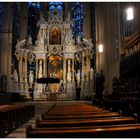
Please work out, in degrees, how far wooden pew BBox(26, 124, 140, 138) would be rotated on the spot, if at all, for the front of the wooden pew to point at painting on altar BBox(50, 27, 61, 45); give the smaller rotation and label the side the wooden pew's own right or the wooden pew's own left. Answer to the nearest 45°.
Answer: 0° — it already faces it

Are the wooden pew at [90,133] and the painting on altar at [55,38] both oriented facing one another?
yes

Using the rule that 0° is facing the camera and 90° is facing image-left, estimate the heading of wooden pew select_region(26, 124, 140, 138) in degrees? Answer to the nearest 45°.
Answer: approximately 180°

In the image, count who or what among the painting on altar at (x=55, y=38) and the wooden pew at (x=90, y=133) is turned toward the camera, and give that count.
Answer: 1

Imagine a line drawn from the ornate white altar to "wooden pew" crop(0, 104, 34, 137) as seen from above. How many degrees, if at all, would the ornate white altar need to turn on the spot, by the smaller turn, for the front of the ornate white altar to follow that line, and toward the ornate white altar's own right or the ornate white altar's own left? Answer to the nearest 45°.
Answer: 0° — it already faces it

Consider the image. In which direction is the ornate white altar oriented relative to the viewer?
toward the camera

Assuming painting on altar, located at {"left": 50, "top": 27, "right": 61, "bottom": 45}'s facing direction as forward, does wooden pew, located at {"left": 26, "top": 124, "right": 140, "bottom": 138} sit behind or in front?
in front

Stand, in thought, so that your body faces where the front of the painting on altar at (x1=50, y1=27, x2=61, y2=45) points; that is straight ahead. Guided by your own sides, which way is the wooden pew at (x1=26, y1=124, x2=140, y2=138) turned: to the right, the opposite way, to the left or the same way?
the opposite way

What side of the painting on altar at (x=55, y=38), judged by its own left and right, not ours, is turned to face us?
front

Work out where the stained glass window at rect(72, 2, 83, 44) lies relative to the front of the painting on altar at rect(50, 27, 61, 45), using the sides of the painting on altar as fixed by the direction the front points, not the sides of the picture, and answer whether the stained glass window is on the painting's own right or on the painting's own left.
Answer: on the painting's own left

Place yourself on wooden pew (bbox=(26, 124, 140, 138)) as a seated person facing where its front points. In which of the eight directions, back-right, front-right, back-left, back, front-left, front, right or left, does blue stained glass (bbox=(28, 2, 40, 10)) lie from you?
front

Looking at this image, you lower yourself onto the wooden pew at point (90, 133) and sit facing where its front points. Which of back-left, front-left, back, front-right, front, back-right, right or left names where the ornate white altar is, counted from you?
front

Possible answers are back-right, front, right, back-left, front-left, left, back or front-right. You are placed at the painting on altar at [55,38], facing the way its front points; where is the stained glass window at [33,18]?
back-right
